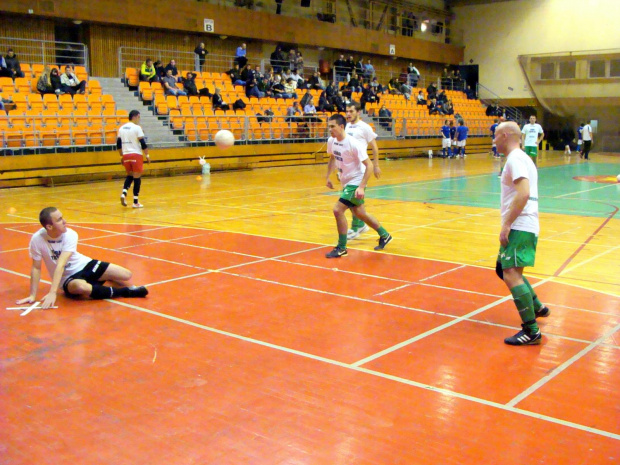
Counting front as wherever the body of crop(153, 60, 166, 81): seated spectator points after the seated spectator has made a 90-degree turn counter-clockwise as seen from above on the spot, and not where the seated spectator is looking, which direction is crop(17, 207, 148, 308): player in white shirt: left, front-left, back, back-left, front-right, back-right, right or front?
back-right

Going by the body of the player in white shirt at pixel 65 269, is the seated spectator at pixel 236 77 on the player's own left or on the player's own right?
on the player's own left

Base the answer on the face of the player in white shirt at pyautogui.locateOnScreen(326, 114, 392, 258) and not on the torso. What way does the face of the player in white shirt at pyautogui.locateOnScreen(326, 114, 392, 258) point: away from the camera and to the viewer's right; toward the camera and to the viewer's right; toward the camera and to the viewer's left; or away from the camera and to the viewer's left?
toward the camera and to the viewer's left

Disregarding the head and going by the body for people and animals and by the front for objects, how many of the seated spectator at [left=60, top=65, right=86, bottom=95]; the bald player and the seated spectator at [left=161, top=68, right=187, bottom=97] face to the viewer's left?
1

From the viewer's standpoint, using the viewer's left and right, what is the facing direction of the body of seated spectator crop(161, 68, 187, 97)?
facing the viewer and to the right of the viewer

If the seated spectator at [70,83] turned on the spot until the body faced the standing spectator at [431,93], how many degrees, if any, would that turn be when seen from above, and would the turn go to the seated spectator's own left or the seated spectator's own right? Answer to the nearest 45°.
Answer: approximately 90° to the seated spectator's own left

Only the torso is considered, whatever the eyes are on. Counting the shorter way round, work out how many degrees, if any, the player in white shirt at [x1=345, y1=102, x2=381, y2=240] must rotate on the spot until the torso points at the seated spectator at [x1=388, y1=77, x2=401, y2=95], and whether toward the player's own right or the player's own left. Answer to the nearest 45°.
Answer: approximately 135° to the player's own right

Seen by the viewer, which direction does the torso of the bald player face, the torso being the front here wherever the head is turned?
to the viewer's left

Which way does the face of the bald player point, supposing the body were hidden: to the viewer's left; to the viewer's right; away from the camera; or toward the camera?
to the viewer's left

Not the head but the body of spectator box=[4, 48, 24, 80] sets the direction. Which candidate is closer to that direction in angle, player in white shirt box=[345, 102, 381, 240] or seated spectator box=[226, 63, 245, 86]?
the player in white shirt

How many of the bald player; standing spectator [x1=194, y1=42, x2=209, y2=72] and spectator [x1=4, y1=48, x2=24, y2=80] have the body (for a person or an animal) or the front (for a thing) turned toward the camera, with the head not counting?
2

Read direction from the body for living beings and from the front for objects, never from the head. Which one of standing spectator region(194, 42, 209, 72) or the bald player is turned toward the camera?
the standing spectator

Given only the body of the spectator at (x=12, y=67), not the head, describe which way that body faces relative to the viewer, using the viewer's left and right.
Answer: facing the viewer

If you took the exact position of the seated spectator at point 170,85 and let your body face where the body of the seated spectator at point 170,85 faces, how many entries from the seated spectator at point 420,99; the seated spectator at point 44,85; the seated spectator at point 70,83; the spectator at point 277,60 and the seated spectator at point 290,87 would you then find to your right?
2

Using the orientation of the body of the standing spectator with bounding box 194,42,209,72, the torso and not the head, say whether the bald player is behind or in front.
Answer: in front
